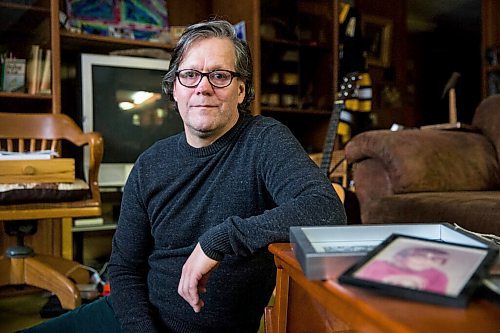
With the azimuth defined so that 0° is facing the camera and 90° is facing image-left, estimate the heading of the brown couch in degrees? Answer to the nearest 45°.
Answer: approximately 45°

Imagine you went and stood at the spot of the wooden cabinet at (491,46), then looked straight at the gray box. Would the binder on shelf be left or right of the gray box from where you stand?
right

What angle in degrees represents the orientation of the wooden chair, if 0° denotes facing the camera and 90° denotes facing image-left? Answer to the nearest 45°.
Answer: approximately 0°

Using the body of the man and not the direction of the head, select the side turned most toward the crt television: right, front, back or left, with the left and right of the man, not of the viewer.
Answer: back

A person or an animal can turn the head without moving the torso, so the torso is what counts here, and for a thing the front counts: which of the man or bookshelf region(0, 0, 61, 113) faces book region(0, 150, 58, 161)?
the bookshelf

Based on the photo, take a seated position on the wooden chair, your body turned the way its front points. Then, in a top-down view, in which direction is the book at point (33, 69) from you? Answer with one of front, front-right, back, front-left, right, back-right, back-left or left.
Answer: back
